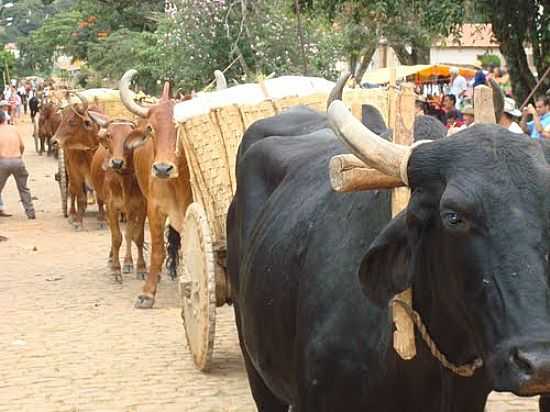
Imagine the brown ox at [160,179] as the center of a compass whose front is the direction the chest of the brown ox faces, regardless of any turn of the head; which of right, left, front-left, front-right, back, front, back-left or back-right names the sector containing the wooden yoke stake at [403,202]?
front

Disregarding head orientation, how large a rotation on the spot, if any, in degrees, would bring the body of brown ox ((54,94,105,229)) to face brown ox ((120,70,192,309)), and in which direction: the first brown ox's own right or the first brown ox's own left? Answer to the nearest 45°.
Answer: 0° — it already faces it

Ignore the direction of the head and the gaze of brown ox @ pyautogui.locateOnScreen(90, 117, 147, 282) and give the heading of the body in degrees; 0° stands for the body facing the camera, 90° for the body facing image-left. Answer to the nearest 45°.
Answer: approximately 0°

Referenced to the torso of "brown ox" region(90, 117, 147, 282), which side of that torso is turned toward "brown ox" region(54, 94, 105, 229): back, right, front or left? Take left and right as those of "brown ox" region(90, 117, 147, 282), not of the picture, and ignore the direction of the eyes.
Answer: back

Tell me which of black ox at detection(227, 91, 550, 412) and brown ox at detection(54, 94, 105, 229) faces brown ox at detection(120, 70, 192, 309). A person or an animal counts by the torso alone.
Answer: brown ox at detection(54, 94, 105, 229)

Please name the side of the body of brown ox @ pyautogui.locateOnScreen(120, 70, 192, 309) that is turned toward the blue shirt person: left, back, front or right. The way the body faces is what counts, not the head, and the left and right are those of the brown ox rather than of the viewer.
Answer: left

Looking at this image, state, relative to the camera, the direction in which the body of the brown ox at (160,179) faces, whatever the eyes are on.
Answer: toward the camera

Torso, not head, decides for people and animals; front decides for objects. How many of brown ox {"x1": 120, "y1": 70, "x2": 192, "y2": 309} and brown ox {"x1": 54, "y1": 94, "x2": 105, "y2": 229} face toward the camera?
2

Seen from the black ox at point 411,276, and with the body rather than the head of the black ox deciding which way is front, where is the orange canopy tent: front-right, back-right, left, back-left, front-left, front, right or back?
back-left
